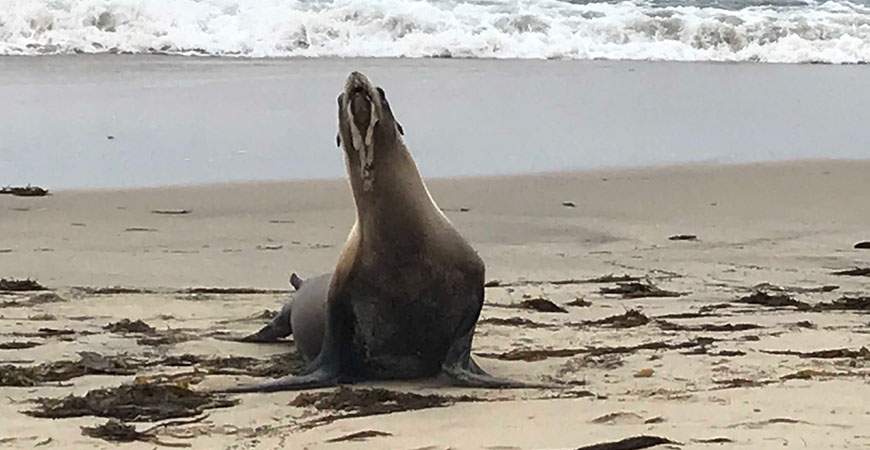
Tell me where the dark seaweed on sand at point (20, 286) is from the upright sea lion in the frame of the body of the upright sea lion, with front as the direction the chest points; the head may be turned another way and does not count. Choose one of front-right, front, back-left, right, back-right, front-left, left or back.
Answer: back-right

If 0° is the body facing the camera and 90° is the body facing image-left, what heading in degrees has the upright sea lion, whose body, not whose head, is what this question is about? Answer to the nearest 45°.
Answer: approximately 0°

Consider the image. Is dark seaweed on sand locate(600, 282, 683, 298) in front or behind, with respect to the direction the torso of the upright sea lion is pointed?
behind

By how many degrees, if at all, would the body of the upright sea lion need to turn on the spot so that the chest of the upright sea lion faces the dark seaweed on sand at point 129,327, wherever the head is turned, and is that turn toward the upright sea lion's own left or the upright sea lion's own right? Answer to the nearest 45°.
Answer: approximately 135° to the upright sea lion's own right

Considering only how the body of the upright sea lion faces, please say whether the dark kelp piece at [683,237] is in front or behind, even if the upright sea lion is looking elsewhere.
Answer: behind

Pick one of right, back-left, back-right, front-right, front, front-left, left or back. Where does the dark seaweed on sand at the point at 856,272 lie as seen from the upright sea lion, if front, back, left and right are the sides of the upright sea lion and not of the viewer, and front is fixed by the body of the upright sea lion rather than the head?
back-left

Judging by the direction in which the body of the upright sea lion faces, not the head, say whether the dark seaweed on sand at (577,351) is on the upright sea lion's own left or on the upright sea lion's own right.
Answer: on the upright sea lion's own left

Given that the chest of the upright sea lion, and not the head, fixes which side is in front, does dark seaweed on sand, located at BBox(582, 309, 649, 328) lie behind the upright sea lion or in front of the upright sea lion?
behind
